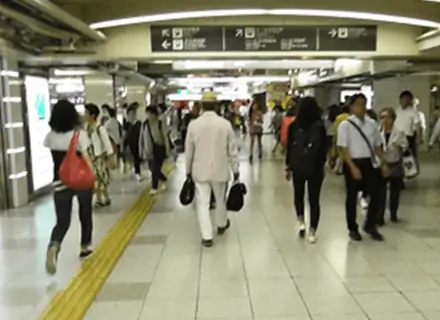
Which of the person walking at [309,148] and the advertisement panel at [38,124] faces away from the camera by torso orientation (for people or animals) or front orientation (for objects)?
the person walking

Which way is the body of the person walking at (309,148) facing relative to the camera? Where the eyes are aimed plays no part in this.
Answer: away from the camera

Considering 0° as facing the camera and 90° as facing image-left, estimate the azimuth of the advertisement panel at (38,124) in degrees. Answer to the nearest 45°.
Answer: approximately 315°

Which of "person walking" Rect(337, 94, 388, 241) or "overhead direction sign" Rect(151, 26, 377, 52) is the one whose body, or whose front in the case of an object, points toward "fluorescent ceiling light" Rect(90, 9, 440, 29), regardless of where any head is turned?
the overhead direction sign

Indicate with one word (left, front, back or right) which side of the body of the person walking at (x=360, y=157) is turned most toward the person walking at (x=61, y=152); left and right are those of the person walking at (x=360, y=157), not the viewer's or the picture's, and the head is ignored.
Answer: right

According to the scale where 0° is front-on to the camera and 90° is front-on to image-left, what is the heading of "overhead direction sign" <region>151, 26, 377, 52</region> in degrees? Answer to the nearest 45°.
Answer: approximately 0°

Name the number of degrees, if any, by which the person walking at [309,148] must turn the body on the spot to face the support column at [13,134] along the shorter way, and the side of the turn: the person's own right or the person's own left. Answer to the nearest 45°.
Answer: approximately 90° to the person's own left

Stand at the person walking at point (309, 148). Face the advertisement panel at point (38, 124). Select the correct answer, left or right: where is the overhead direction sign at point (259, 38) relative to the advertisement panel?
right

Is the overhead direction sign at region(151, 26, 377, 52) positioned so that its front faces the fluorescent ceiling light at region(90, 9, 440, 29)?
yes
